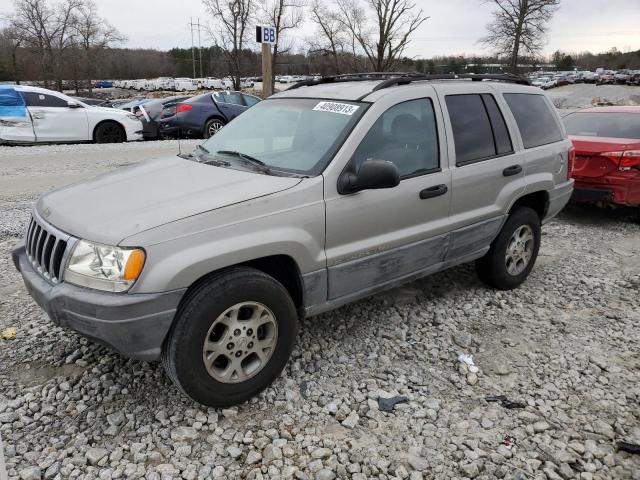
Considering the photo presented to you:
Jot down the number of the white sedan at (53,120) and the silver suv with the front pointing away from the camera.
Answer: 0

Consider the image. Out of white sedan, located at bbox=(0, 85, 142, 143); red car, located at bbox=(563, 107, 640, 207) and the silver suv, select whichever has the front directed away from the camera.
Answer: the red car

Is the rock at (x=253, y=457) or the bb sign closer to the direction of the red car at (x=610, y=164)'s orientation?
the bb sign

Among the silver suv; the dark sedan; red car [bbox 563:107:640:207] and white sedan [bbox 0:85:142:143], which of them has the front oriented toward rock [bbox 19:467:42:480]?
the silver suv

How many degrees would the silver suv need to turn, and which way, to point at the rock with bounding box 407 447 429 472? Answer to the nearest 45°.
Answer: approximately 90° to its left

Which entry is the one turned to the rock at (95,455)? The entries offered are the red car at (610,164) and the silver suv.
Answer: the silver suv

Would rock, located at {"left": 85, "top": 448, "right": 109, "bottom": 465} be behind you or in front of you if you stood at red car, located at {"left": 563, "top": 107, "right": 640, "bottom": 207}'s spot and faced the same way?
behind

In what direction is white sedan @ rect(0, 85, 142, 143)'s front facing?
to the viewer's right

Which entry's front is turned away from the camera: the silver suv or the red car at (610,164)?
the red car

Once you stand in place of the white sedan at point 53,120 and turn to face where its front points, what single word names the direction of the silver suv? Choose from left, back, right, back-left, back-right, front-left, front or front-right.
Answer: right

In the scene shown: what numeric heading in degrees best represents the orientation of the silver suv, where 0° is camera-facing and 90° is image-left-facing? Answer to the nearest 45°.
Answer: approximately 45°

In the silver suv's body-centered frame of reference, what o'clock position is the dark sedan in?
The dark sedan is roughly at 4 o'clock from the silver suv.

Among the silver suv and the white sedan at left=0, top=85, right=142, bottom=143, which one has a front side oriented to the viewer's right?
the white sedan

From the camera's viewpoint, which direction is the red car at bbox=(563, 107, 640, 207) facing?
away from the camera

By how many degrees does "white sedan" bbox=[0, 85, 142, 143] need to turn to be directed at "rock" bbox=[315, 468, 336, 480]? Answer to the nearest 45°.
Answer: approximately 90° to its right

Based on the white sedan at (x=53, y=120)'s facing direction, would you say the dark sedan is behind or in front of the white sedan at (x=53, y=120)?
in front

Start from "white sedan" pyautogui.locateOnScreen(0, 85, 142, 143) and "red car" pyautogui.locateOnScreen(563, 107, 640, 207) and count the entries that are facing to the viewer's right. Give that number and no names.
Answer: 1

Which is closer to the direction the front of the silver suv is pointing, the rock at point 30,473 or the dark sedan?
the rock

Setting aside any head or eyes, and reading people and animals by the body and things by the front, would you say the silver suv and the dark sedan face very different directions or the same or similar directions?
very different directions

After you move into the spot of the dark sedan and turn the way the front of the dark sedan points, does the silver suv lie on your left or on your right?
on your right

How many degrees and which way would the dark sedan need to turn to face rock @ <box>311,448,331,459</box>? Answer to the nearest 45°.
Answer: approximately 135° to its right
